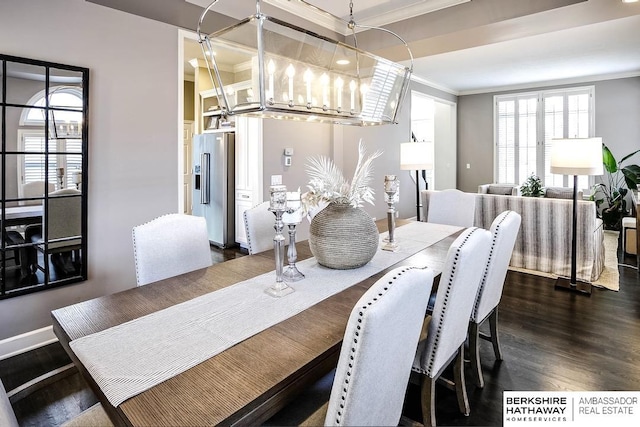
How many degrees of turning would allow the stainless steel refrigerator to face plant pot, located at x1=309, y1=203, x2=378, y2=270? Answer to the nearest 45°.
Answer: approximately 45° to its left

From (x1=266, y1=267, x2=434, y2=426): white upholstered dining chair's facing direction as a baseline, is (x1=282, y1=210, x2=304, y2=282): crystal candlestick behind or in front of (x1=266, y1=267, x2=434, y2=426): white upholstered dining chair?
in front

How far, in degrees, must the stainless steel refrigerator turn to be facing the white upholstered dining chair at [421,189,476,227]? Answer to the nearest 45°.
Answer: approximately 90° to its left

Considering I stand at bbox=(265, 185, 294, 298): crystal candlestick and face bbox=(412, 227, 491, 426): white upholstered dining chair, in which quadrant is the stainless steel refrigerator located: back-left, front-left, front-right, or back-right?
back-left

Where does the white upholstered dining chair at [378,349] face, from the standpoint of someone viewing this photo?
facing away from the viewer and to the left of the viewer

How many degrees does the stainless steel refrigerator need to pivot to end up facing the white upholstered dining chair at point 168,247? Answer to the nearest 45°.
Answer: approximately 45° to its left

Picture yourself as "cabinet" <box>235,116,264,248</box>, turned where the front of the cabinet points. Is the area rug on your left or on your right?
on your left

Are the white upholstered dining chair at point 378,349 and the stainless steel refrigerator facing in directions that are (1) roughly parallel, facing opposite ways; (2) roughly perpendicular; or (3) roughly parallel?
roughly perpendicular

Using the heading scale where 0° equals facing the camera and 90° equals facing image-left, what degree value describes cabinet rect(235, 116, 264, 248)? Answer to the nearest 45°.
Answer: approximately 45°

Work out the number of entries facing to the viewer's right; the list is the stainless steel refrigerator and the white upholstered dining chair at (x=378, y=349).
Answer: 0

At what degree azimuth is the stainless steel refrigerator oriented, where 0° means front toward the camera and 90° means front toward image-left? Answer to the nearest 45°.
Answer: approximately 45°
